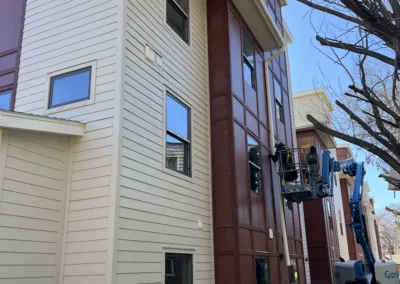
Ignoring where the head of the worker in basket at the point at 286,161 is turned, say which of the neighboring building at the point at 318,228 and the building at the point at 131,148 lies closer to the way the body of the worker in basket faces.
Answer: the building

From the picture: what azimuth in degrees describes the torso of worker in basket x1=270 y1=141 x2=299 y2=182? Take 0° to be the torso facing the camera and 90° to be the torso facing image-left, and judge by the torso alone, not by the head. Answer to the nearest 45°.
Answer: approximately 90°

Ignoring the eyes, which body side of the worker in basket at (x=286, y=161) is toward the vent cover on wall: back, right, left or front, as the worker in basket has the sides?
left

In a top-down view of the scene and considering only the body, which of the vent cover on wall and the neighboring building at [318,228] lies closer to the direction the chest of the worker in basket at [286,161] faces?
the vent cover on wall

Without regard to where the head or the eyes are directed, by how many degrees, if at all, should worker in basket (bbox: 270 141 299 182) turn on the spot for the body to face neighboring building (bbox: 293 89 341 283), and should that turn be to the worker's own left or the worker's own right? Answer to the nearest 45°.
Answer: approximately 90° to the worker's own right
